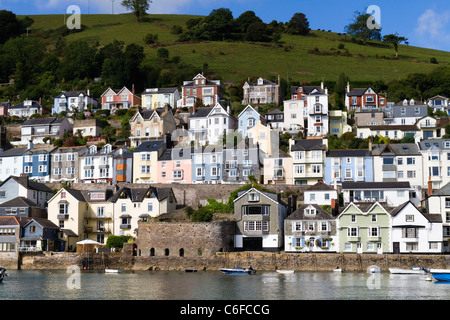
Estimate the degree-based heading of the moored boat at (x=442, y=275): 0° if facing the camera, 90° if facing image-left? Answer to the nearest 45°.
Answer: approximately 90°
